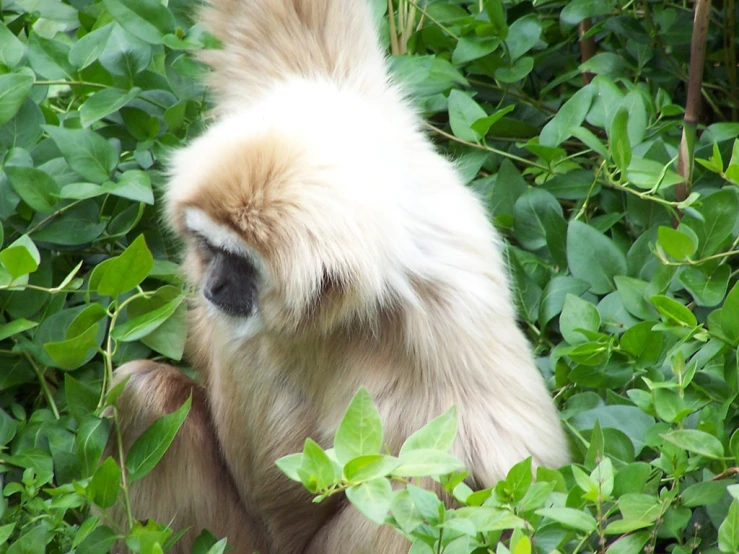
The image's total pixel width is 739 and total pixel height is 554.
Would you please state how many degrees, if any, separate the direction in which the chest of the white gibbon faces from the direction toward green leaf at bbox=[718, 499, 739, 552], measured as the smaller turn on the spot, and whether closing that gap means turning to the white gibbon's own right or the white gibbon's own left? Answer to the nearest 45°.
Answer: approximately 90° to the white gibbon's own left

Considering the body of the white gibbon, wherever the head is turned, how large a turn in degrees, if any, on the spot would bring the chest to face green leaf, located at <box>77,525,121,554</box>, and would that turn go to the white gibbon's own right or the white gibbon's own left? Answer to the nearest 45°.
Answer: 0° — it already faces it

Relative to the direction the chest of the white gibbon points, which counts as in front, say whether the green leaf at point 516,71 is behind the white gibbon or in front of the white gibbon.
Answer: behind

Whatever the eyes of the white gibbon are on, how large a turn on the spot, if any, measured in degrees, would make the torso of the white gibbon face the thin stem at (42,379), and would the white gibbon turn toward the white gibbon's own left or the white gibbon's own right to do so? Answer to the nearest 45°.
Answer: approximately 45° to the white gibbon's own right

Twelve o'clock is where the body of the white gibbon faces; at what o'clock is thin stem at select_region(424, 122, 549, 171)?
The thin stem is roughly at 6 o'clock from the white gibbon.

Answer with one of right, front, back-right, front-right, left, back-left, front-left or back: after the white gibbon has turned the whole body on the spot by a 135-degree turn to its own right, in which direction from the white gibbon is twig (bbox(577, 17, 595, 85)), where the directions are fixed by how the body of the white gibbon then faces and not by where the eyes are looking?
front-right

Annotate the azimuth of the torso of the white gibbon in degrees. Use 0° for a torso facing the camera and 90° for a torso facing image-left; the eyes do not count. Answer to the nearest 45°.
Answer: approximately 45°

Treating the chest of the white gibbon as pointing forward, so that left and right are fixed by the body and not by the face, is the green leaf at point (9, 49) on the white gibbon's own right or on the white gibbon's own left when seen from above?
on the white gibbon's own right
